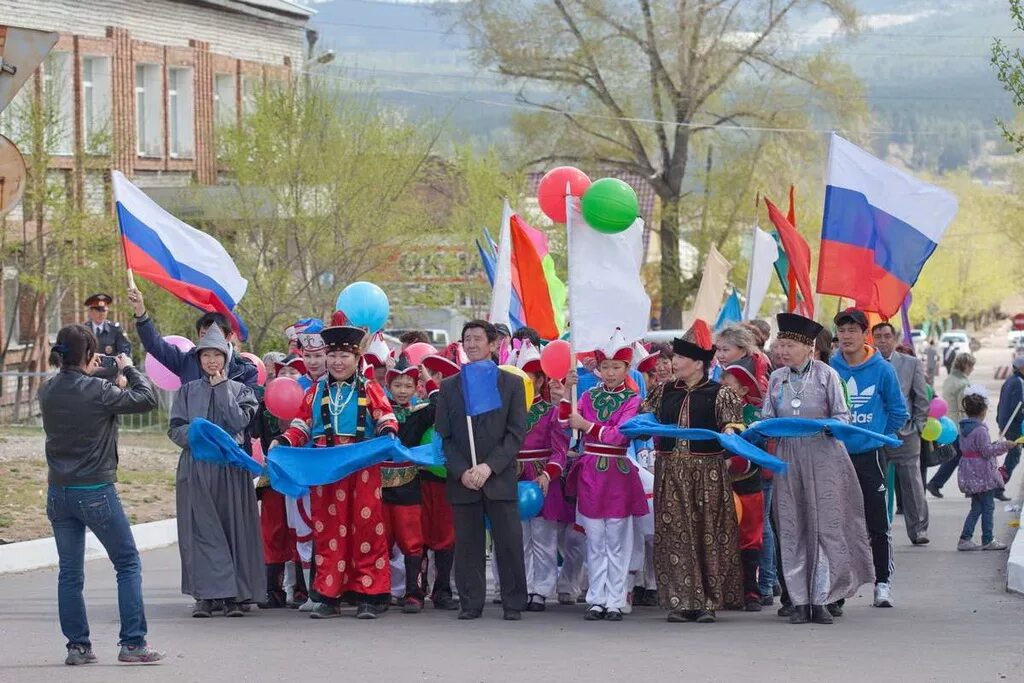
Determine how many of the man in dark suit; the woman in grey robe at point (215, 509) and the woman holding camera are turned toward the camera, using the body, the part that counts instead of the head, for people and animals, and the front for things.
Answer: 2

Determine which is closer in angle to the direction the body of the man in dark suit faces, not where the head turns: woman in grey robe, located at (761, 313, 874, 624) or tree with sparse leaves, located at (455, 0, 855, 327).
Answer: the woman in grey robe

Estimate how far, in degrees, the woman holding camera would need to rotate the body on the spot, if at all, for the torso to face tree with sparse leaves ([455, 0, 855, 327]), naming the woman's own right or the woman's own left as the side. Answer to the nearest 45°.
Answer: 0° — they already face it

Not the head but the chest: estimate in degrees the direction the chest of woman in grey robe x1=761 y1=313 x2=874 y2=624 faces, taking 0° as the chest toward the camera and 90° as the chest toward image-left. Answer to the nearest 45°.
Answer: approximately 45°

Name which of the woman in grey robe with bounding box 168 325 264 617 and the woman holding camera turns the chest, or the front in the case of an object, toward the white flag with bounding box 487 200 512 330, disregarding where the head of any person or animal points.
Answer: the woman holding camera

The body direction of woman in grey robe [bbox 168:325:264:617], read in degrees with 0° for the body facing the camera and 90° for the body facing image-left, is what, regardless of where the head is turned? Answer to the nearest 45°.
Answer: approximately 0°

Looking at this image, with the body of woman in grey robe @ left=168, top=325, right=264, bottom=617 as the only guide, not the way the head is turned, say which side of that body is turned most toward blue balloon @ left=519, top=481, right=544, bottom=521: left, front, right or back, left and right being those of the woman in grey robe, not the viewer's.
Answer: left

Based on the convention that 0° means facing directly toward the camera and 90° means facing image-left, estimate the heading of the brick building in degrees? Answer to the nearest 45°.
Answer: approximately 315°
